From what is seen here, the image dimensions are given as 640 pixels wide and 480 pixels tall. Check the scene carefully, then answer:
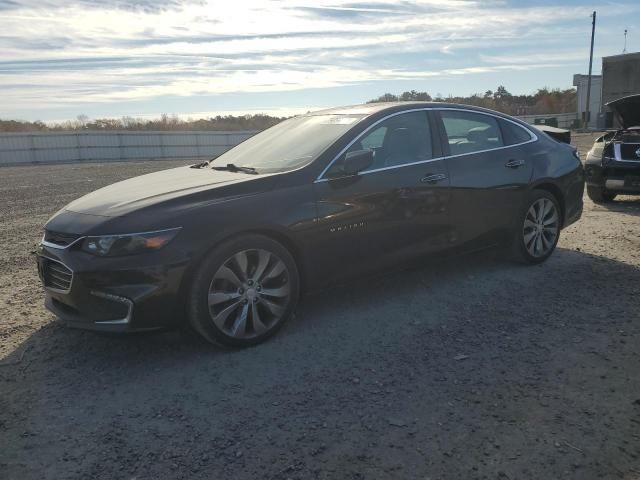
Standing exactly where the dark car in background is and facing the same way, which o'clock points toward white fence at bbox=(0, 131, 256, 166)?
The white fence is roughly at 4 o'clock from the dark car in background.

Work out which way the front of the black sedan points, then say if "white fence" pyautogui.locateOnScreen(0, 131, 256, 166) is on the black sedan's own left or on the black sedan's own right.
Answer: on the black sedan's own right

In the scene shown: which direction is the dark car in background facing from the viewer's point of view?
toward the camera

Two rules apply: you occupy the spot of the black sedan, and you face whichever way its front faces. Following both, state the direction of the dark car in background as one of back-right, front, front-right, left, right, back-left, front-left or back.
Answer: back

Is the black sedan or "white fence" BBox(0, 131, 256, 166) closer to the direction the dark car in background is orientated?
the black sedan

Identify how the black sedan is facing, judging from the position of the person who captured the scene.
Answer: facing the viewer and to the left of the viewer

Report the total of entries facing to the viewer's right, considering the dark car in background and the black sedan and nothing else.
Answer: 0

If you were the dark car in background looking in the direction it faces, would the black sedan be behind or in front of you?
in front
